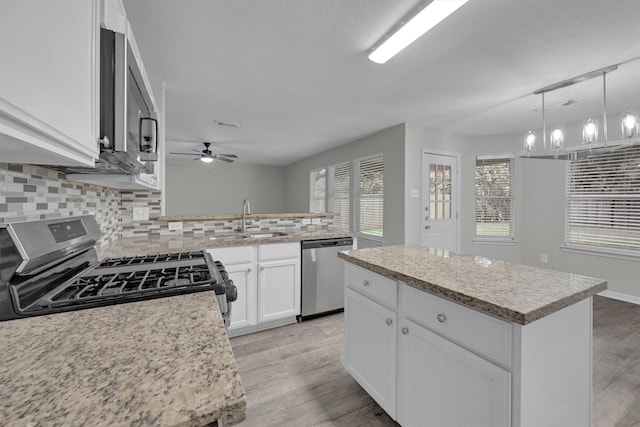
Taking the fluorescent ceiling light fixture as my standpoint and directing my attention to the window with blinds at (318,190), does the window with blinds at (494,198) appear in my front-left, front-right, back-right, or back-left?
front-right

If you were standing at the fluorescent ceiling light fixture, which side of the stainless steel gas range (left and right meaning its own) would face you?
front

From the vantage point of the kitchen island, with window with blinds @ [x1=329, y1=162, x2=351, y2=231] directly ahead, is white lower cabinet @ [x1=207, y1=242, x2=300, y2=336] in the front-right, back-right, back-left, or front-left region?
front-left

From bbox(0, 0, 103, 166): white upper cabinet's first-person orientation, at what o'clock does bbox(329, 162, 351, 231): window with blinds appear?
The window with blinds is roughly at 11 o'clock from the white upper cabinet.

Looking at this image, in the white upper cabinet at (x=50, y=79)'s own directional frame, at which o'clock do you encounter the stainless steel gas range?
The stainless steel gas range is roughly at 9 o'clock from the white upper cabinet.

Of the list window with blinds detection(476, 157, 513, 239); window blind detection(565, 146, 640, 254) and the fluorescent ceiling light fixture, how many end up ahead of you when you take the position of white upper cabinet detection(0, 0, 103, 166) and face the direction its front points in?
3

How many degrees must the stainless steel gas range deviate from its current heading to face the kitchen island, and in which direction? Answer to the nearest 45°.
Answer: approximately 45° to its right

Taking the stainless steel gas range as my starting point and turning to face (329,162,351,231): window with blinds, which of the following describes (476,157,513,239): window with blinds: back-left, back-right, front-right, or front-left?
front-right

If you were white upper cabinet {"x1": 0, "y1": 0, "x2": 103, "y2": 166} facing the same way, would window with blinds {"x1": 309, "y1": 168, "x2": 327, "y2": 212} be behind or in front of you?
in front

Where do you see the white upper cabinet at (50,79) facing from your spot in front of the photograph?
facing to the right of the viewer

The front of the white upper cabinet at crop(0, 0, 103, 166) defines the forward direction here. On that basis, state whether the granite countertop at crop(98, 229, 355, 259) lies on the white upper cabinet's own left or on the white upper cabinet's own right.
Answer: on the white upper cabinet's own left

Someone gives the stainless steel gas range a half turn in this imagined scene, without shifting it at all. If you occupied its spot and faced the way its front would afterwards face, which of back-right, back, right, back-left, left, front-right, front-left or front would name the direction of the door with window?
back

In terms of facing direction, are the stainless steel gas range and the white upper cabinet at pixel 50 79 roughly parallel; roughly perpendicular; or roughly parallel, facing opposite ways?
roughly parallel

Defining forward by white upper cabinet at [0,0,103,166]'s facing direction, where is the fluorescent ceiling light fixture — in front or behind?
in front

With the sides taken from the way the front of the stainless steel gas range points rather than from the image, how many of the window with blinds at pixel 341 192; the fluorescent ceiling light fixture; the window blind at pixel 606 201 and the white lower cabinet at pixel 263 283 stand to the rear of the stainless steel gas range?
0

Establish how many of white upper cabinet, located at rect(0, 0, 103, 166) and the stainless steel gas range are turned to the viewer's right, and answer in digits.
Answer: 2

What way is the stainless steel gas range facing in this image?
to the viewer's right
